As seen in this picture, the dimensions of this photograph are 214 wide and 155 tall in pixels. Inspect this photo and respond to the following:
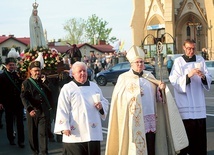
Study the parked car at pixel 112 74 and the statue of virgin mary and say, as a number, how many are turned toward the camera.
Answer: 1

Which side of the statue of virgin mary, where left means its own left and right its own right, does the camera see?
front

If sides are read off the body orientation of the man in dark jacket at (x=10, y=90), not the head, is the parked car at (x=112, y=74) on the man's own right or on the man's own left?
on the man's own left

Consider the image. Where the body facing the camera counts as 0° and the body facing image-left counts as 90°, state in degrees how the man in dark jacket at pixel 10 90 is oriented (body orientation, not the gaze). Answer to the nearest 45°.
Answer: approximately 315°

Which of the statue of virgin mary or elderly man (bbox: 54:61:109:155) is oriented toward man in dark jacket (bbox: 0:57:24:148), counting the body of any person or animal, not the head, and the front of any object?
the statue of virgin mary

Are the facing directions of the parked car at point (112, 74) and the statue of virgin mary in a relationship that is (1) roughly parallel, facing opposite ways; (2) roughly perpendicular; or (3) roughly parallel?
roughly perpendicular

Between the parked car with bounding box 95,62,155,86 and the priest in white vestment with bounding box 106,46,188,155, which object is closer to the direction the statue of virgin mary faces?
the priest in white vestment

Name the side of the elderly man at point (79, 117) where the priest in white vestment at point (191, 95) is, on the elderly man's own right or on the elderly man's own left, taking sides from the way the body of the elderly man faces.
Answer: on the elderly man's own left

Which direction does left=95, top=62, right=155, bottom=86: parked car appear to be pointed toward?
to the viewer's left

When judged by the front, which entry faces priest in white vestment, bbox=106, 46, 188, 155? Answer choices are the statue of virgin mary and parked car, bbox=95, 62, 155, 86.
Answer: the statue of virgin mary

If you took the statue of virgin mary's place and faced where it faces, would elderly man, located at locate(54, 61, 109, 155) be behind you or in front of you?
in front
